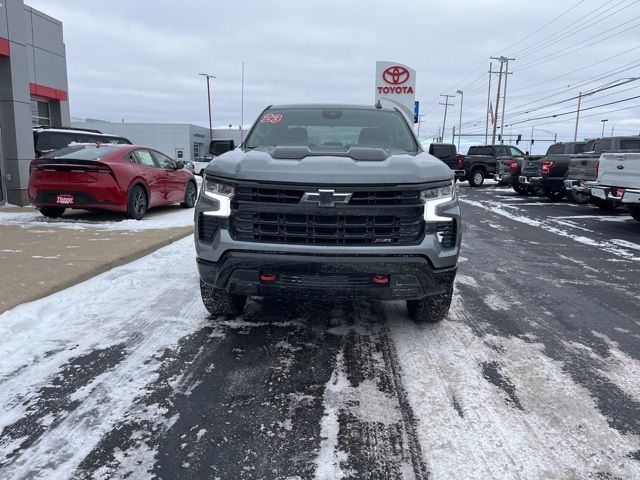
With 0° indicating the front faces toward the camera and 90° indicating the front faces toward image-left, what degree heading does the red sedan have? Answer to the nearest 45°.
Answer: approximately 225°

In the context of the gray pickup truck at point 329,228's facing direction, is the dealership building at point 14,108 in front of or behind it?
behind

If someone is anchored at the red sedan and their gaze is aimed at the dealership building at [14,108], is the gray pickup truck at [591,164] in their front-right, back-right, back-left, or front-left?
back-right

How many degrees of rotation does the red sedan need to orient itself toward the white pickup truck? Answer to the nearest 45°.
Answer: approximately 45° to its right

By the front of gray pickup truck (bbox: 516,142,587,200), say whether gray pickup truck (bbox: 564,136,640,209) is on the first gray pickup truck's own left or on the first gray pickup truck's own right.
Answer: on the first gray pickup truck's own right

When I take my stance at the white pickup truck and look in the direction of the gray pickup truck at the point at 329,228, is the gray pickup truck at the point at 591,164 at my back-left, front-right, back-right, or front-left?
back-right

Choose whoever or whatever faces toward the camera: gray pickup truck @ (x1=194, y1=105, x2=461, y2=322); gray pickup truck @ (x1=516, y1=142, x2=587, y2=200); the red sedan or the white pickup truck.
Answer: gray pickup truck @ (x1=194, y1=105, x2=461, y2=322)

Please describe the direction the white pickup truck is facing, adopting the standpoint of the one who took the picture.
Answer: facing away from the viewer and to the right of the viewer

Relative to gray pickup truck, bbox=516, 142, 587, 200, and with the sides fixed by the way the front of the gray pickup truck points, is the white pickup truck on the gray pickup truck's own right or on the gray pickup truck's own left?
on the gray pickup truck's own right

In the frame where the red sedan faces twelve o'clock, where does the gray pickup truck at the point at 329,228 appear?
The gray pickup truck is roughly at 4 o'clock from the red sedan.

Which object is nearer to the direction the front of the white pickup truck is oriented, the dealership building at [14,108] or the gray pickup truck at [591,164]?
the gray pickup truck

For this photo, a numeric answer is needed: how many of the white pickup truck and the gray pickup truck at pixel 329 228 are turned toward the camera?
1

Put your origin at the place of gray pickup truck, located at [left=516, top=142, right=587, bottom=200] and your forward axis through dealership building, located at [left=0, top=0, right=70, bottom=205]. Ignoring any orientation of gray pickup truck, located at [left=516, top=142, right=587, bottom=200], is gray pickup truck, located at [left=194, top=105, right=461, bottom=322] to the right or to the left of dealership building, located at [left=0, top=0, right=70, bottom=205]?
left
